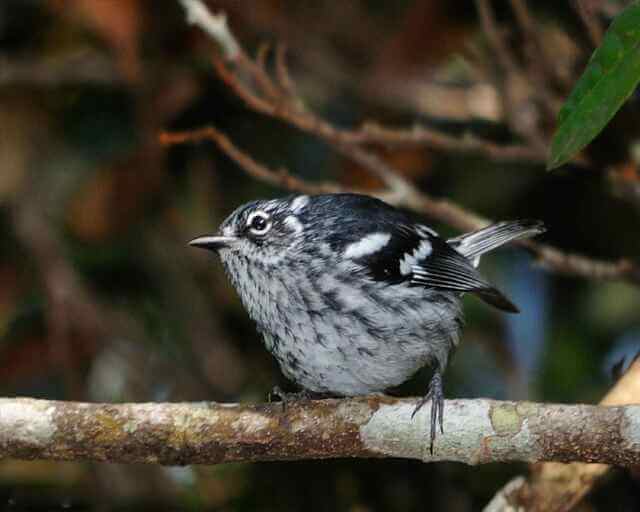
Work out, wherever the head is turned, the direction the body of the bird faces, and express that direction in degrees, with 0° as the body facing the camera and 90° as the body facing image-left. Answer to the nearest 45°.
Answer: approximately 90°
